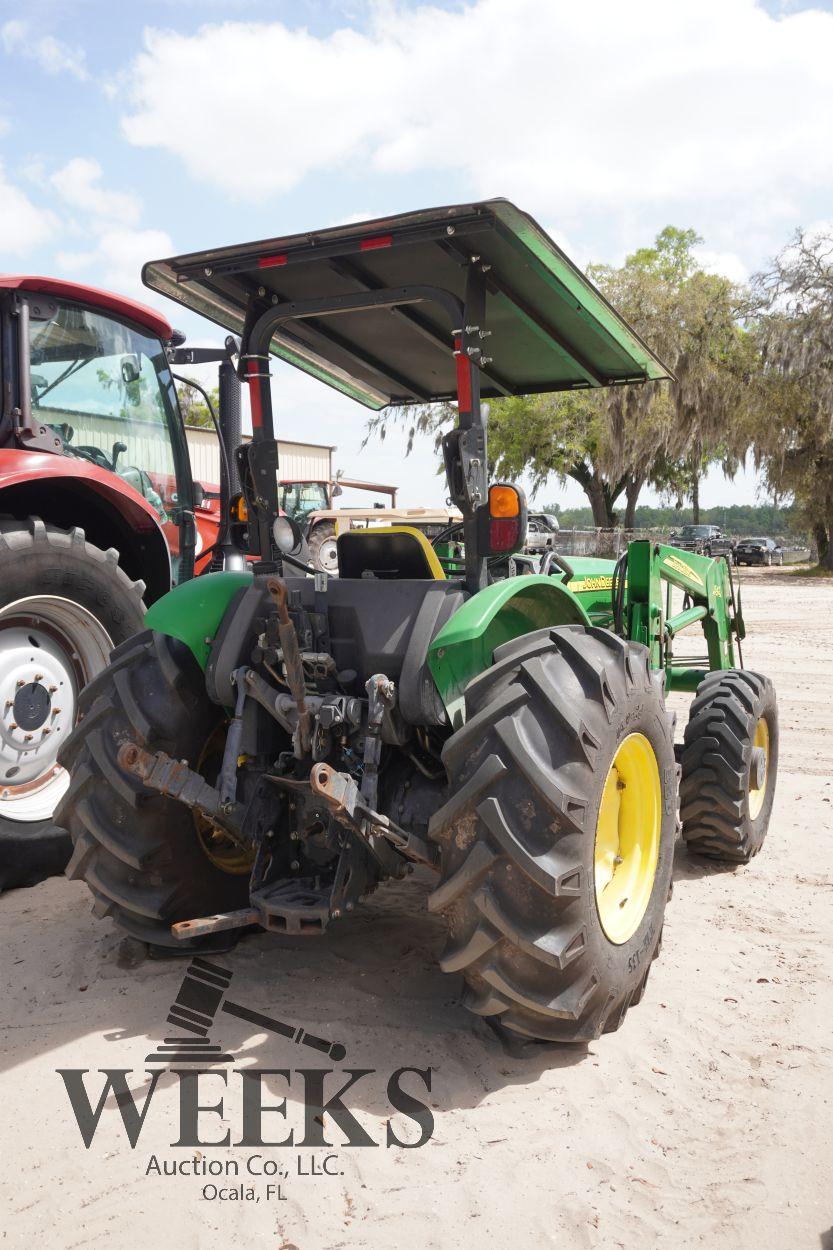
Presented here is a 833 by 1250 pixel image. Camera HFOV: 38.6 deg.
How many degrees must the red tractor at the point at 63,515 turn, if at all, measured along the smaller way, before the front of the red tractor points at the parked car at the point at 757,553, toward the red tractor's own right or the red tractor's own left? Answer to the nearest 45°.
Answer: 0° — it already faces it

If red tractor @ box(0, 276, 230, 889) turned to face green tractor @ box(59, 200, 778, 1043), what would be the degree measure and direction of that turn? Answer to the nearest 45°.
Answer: approximately 90° to its right

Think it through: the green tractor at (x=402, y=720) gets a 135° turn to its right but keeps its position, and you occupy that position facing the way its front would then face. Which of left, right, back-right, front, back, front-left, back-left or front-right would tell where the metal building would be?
back

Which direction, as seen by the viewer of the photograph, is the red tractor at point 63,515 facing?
facing away from the viewer and to the right of the viewer

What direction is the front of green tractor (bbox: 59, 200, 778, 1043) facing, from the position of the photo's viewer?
facing away from the viewer and to the right of the viewer

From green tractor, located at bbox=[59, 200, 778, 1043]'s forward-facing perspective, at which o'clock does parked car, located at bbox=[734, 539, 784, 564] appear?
The parked car is roughly at 11 o'clock from the green tractor.

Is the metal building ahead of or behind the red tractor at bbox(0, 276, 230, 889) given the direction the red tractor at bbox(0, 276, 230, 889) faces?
ahead

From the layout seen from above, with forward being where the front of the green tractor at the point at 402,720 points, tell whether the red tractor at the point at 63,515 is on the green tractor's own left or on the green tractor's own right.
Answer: on the green tractor's own left

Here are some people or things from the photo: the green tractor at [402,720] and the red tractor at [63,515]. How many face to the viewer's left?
0
